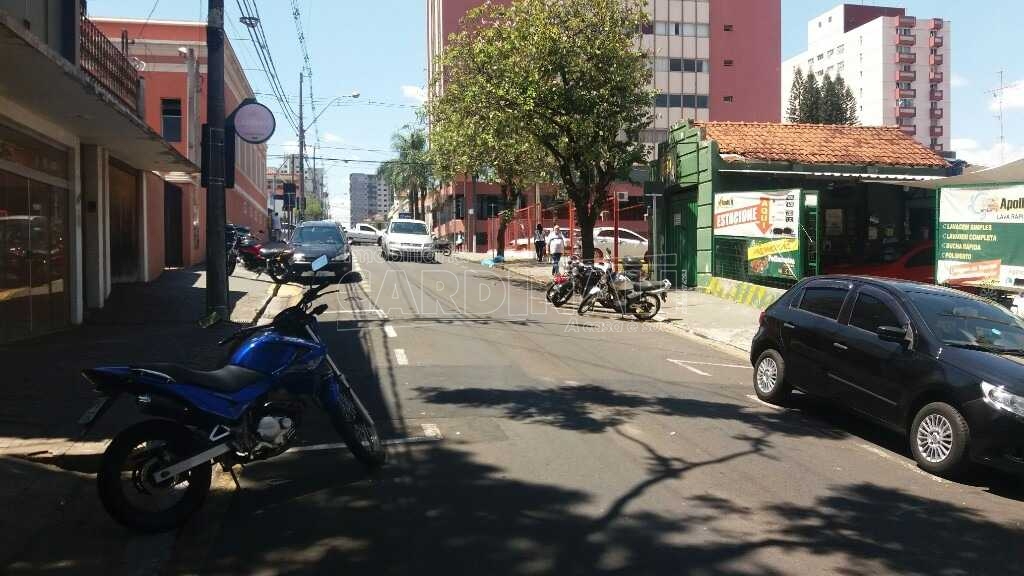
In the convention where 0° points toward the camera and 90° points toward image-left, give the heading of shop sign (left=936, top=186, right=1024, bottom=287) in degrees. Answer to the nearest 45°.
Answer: approximately 0°

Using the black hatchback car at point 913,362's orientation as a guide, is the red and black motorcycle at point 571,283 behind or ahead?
behind

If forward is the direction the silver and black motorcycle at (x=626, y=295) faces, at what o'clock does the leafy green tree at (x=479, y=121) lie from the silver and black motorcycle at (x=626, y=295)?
The leafy green tree is roughly at 2 o'clock from the silver and black motorcycle.

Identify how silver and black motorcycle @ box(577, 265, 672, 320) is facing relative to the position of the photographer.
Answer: facing to the left of the viewer

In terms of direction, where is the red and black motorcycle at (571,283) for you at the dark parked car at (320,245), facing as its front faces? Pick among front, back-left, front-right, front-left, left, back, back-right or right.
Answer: front-left

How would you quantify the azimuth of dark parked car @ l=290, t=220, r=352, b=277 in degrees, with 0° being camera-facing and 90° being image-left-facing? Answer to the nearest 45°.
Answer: approximately 0°
